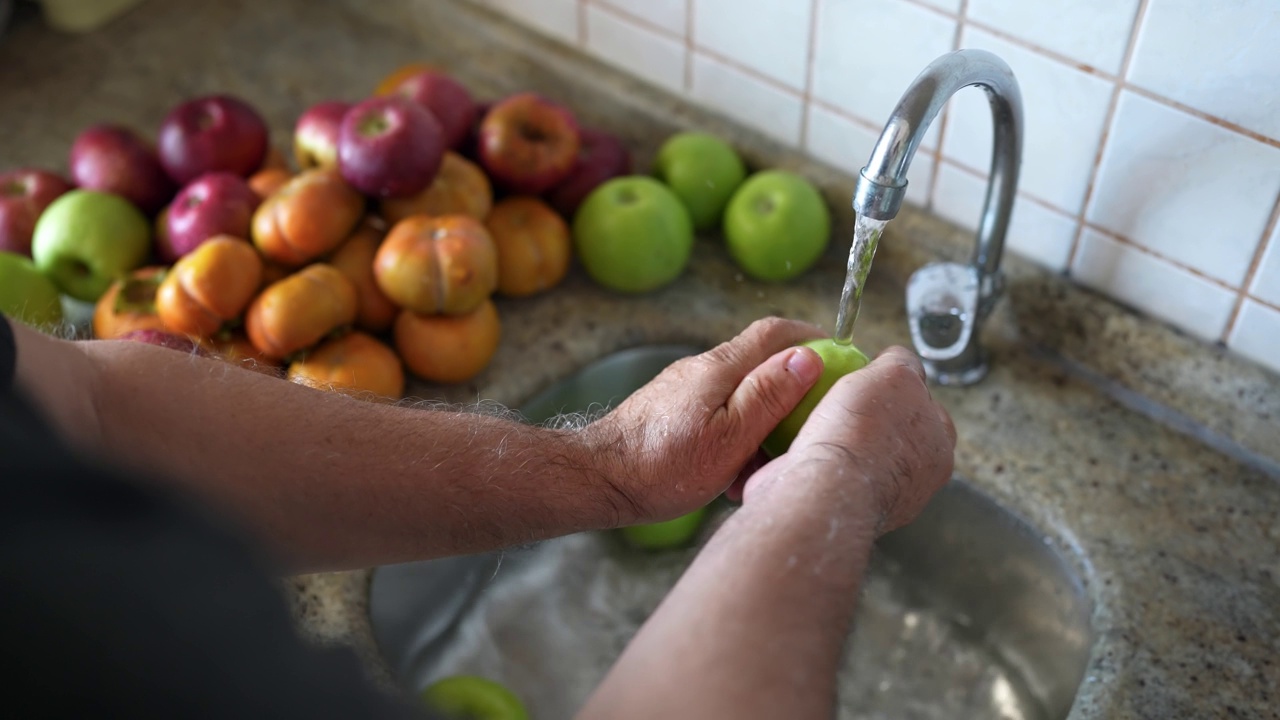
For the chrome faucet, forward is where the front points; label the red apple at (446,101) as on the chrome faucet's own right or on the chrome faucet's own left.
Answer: on the chrome faucet's own right

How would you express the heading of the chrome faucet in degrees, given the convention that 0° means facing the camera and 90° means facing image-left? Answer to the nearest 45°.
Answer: approximately 45°

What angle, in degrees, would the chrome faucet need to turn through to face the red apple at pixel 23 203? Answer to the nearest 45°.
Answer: approximately 45° to its right

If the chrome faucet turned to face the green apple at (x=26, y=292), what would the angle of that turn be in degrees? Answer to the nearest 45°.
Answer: approximately 45° to its right
